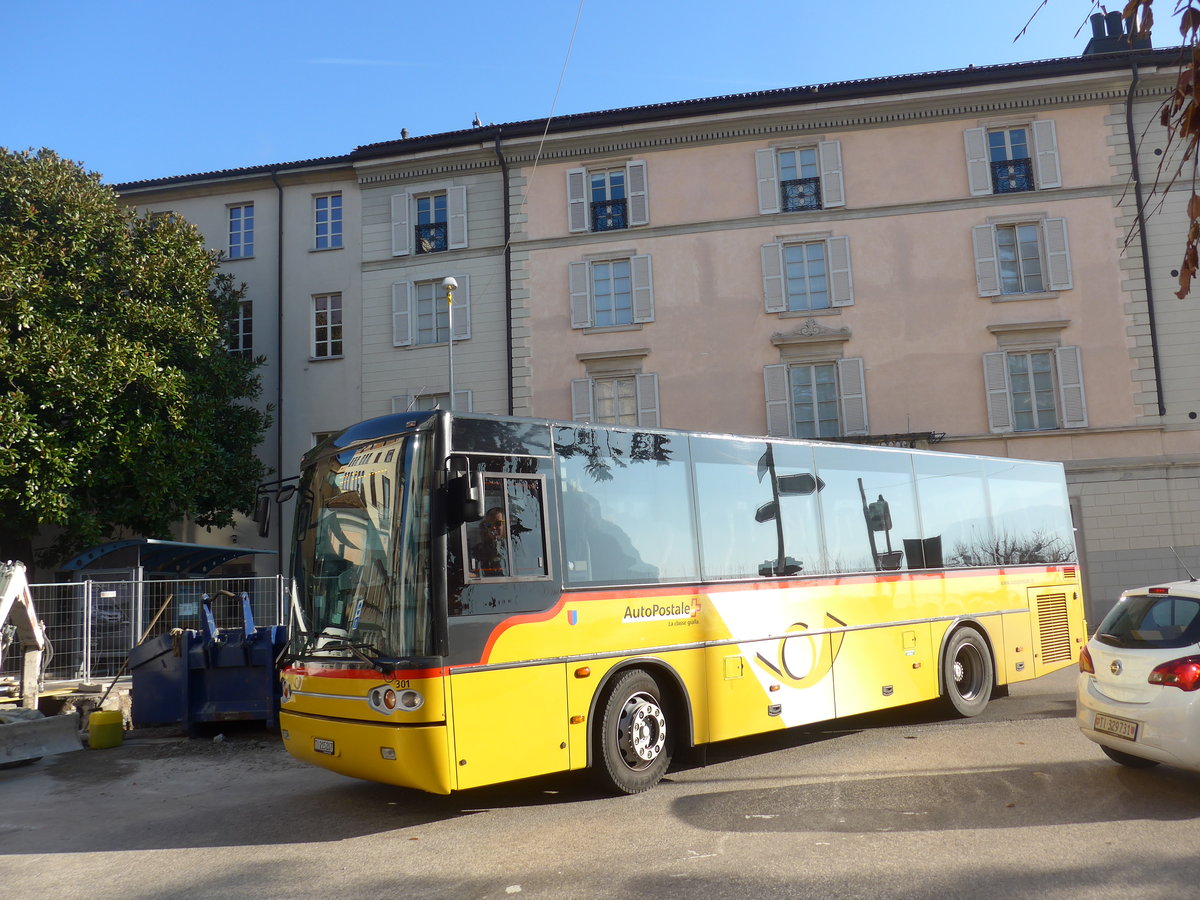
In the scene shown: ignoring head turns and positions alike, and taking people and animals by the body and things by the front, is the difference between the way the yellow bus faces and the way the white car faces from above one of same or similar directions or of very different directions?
very different directions

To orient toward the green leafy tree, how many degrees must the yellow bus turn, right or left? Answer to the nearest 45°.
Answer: approximately 90° to its right

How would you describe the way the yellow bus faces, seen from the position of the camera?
facing the viewer and to the left of the viewer

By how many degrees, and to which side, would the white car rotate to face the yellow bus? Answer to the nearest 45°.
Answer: approximately 135° to its left

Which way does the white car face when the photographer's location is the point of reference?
facing away from the viewer and to the right of the viewer

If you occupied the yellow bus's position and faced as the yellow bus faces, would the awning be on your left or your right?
on your right

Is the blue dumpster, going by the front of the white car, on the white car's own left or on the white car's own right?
on the white car's own left

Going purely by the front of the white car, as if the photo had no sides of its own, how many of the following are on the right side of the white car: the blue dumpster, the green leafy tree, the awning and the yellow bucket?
0

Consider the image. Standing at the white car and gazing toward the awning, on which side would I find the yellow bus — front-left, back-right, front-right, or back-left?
front-left

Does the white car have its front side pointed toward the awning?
no

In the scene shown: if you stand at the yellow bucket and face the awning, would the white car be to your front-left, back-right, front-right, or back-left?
back-right

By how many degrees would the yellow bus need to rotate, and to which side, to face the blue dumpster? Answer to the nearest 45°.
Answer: approximately 90° to its right

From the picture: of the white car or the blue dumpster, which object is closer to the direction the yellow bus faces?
the blue dumpster
